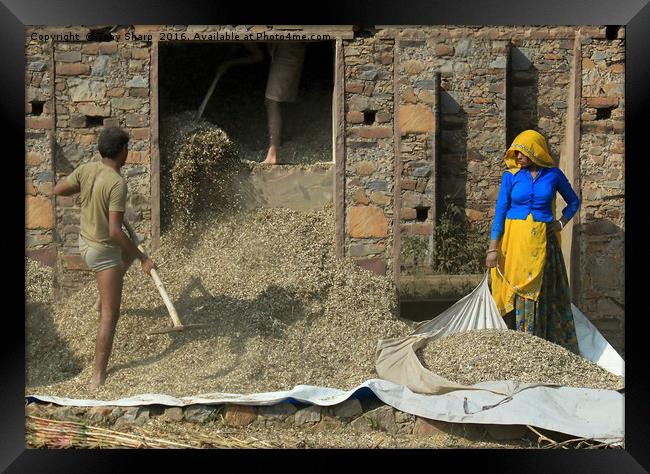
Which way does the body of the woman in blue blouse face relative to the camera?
toward the camera

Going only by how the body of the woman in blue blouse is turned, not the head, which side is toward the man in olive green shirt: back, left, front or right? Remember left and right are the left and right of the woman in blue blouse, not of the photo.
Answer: right

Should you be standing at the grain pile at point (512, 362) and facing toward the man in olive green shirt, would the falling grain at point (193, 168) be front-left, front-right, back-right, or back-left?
front-right

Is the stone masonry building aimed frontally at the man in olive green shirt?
no

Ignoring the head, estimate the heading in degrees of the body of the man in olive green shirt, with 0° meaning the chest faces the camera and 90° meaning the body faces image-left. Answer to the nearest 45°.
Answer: approximately 225°

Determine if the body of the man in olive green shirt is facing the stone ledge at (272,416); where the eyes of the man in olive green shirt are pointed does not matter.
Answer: no

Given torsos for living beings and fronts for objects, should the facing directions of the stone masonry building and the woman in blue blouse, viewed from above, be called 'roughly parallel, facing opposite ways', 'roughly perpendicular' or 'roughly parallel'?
roughly parallel

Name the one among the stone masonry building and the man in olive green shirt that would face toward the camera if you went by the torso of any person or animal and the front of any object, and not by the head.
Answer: the stone masonry building

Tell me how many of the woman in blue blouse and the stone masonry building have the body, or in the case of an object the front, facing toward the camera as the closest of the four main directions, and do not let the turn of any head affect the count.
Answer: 2

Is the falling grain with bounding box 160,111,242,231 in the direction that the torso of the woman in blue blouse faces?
no

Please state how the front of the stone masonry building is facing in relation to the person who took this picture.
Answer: facing the viewer

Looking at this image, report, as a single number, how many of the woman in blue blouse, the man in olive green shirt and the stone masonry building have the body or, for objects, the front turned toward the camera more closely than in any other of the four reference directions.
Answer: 2

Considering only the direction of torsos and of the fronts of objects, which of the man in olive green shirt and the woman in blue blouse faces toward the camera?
the woman in blue blouse
